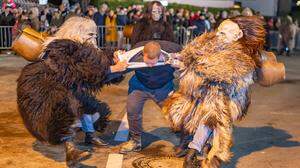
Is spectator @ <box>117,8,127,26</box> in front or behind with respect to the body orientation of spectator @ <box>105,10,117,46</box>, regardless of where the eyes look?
behind

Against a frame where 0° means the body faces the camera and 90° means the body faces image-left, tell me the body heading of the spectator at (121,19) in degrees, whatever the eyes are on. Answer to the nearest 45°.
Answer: approximately 0°

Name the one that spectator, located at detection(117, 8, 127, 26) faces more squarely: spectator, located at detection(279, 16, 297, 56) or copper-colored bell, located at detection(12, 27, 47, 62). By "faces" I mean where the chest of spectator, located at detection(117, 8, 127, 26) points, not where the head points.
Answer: the copper-colored bell

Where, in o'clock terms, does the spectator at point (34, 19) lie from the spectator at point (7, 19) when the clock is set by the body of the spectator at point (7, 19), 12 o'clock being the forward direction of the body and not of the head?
the spectator at point (34, 19) is roughly at 10 o'clock from the spectator at point (7, 19).

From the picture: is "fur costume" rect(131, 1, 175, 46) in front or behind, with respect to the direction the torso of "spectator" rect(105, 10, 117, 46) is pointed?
in front

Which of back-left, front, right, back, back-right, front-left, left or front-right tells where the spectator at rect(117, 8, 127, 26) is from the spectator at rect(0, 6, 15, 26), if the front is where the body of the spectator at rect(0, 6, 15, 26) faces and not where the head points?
left

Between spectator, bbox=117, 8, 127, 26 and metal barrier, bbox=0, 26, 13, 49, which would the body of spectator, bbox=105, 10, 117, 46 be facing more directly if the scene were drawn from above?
the metal barrier

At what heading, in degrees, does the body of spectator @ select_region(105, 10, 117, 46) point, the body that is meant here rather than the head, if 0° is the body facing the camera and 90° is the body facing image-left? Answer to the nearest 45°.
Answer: approximately 0°

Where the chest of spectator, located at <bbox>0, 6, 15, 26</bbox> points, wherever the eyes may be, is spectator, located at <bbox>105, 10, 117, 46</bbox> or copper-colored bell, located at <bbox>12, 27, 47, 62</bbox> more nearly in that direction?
the copper-colored bell

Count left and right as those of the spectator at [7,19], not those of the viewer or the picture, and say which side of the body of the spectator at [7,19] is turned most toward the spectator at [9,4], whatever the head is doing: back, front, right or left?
back

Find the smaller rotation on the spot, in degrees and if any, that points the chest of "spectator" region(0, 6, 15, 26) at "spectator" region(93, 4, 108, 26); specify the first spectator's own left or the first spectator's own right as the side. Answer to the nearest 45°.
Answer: approximately 90° to the first spectator's own left

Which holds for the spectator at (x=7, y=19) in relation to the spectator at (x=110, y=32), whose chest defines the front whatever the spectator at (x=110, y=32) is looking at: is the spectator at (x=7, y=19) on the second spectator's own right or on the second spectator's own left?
on the second spectator's own right

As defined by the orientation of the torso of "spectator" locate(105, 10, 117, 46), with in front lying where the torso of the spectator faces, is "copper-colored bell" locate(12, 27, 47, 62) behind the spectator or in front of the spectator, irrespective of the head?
in front
